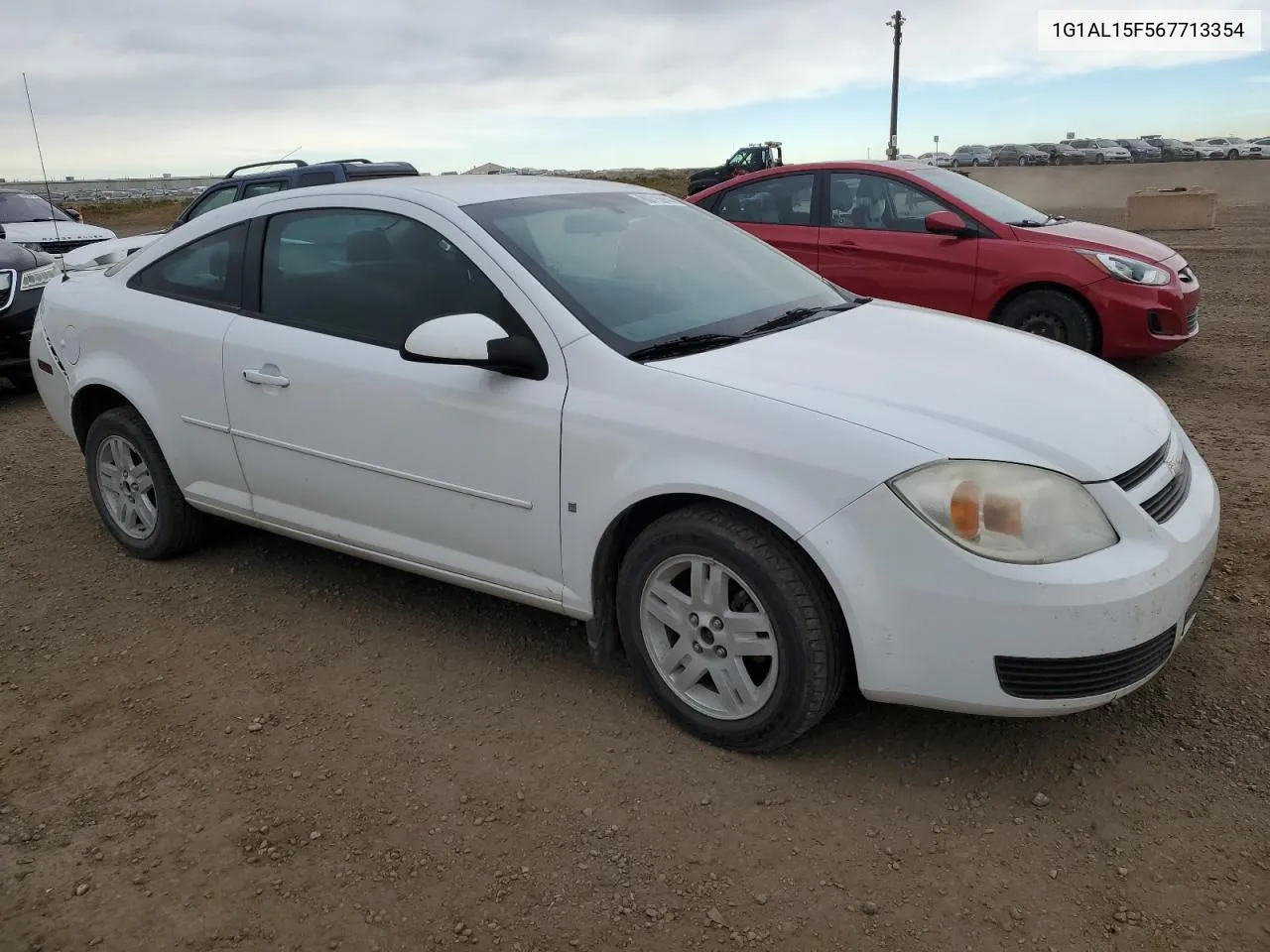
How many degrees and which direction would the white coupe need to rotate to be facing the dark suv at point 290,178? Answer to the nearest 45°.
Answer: approximately 180°

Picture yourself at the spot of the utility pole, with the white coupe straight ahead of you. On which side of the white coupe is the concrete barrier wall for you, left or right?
left

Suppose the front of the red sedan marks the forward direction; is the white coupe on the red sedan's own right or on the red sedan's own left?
on the red sedan's own right

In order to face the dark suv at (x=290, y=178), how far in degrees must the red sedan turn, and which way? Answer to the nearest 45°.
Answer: approximately 135° to its right

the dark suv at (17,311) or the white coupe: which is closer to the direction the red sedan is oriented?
the white coupe

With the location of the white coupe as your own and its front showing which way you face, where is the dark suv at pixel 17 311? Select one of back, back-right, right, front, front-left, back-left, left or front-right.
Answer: back

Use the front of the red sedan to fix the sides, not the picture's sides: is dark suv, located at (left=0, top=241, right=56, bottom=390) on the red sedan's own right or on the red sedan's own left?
on the red sedan's own right

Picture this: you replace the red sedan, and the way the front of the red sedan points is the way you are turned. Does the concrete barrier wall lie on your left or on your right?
on your left

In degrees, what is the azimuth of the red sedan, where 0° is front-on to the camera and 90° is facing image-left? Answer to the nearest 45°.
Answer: approximately 315°
